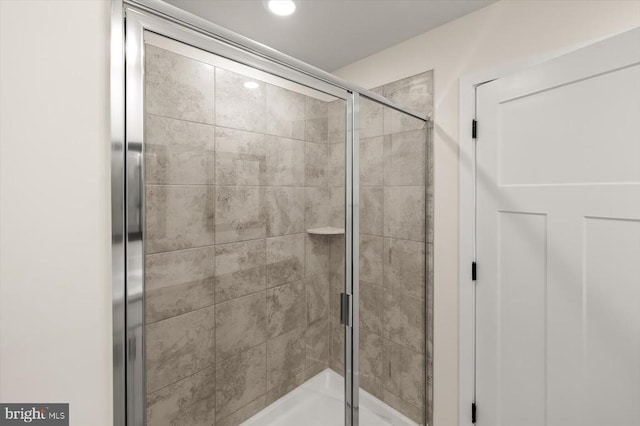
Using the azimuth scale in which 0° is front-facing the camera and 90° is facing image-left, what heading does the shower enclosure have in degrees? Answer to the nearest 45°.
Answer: approximately 315°

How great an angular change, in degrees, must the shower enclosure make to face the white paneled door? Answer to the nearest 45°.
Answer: approximately 45° to its left
